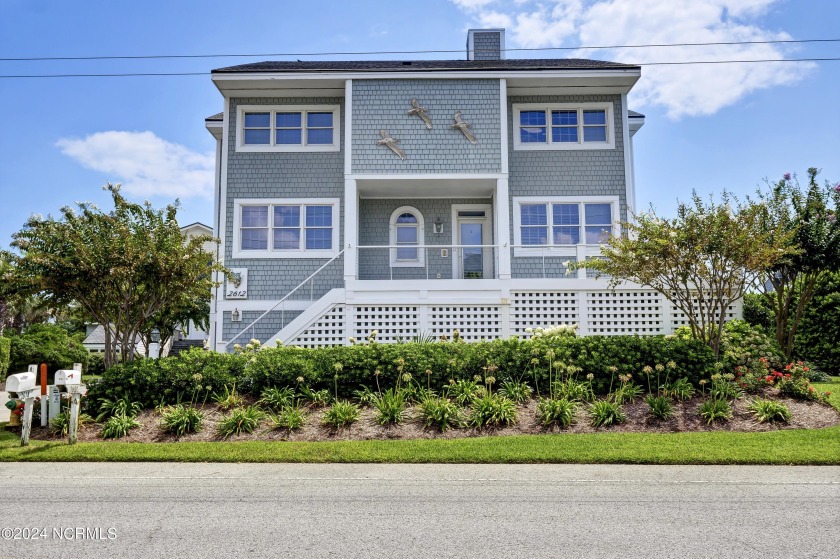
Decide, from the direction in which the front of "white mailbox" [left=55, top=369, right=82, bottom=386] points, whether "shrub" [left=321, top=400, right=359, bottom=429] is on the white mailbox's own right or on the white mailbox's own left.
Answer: on the white mailbox's own left

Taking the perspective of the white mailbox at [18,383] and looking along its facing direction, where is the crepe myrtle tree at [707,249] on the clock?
The crepe myrtle tree is roughly at 8 o'clock from the white mailbox.

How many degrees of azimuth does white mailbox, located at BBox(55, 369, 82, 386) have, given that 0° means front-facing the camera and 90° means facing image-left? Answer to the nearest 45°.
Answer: approximately 45°

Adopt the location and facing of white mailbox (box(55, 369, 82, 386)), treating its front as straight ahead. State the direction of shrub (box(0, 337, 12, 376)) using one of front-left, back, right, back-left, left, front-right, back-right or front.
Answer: back-right

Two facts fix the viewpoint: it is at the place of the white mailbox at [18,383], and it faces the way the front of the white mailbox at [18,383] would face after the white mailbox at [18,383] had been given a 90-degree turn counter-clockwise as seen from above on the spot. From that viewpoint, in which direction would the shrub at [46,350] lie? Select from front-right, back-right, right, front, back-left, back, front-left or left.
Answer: back-left

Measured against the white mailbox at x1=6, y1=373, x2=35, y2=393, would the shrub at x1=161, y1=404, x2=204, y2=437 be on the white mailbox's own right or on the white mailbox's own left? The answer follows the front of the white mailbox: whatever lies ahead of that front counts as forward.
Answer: on the white mailbox's own left

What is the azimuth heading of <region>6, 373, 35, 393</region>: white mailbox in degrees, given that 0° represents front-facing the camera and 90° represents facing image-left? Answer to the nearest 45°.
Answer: approximately 45°

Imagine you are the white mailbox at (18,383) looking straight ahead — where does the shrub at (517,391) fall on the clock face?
The shrub is roughly at 8 o'clock from the white mailbox.

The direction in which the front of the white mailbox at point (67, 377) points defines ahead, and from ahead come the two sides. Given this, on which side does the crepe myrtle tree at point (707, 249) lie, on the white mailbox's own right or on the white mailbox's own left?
on the white mailbox's own left

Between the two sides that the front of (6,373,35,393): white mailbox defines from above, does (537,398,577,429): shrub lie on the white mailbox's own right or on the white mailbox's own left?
on the white mailbox's own left
